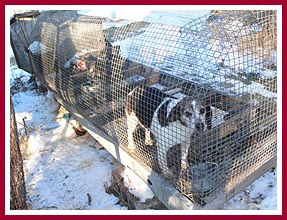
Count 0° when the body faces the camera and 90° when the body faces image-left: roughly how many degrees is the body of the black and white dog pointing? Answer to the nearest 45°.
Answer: approximately 315°
